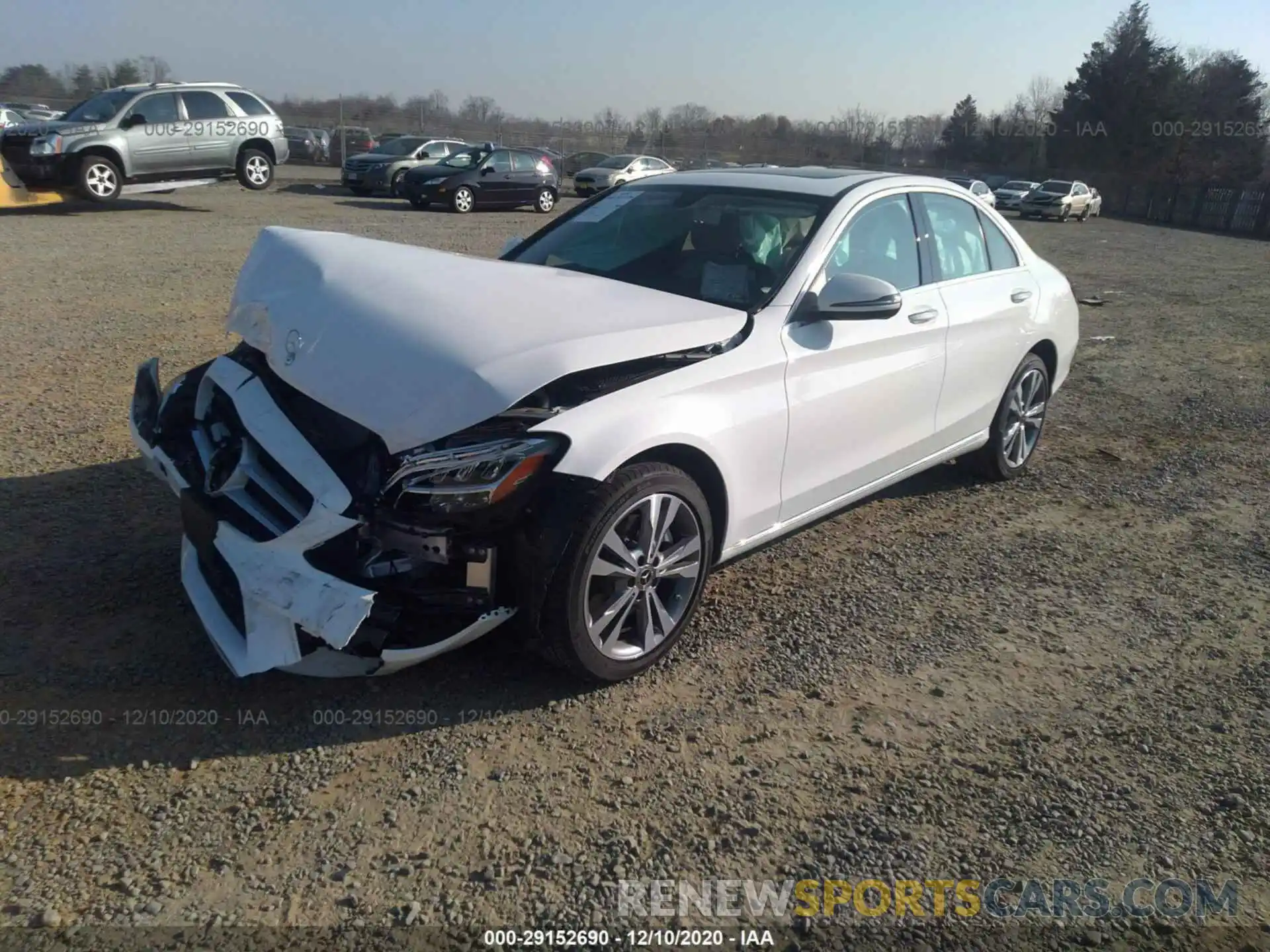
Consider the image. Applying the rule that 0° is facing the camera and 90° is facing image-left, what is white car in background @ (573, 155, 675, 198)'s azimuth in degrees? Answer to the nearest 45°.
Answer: approximately 45°

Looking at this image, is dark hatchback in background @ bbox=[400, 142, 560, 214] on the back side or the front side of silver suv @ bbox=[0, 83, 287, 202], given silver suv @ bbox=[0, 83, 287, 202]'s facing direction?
on the back side

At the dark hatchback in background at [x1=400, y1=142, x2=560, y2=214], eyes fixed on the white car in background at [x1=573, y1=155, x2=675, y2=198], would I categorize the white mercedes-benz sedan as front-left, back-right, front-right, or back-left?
back-right

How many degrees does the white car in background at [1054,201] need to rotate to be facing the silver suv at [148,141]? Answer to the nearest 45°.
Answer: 0° — it already faces it

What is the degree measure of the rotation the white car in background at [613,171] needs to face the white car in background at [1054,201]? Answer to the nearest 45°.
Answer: approximately 135° to its left

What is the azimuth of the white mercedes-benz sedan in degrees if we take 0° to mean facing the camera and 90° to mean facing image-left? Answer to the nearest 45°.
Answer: approximately 45°

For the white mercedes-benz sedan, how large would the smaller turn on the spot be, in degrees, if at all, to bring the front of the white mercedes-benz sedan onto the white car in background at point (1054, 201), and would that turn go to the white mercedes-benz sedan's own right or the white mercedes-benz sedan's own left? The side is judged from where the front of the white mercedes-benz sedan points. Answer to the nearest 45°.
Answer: approximately 180°

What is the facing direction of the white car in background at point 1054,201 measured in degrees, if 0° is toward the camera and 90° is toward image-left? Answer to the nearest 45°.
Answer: approximately 45°

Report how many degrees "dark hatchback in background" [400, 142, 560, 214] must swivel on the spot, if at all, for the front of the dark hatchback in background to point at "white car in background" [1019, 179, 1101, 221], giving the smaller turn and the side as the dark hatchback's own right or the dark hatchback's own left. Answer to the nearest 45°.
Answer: approximately 180°
